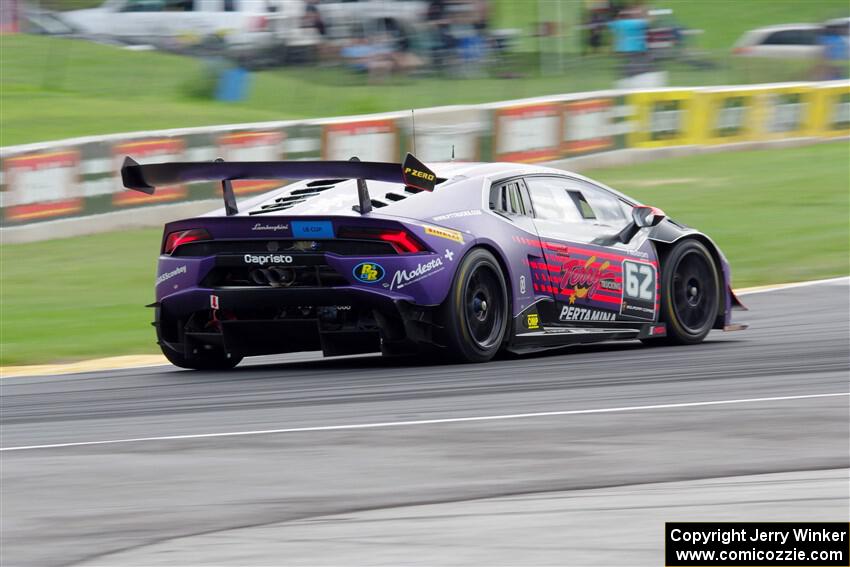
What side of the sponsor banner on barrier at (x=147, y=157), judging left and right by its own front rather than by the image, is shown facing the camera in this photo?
front

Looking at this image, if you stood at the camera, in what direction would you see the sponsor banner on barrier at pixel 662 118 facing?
facing the viewer

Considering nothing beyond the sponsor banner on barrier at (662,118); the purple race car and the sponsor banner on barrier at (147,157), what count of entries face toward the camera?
2

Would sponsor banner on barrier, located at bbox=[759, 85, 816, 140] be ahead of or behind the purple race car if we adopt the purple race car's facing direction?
ahead

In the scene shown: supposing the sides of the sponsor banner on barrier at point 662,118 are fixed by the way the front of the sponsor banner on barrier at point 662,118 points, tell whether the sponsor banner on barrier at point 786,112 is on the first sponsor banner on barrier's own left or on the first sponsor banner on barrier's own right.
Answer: on the first sponsor banner on barrier's own left

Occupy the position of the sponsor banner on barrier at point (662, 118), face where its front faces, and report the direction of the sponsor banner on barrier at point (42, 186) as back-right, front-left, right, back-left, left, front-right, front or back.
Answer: front-right

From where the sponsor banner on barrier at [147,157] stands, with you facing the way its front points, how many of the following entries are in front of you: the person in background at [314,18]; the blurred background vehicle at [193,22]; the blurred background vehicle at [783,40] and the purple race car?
1

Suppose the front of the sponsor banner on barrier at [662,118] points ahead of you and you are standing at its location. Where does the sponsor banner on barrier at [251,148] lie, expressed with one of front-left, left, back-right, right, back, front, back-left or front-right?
front-right

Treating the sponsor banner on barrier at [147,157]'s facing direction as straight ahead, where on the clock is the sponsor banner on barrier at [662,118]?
the sponsor banner on barrier at [662,118] is roughly at 8 o'clock from the sponsor banner on barrier at [147,157].

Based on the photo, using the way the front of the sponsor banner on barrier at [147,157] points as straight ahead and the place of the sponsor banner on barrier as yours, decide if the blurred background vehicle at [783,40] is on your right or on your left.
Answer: on your left

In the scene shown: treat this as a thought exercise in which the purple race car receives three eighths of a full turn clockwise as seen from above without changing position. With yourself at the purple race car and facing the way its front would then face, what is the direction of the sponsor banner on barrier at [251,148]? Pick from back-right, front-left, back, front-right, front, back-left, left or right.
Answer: back

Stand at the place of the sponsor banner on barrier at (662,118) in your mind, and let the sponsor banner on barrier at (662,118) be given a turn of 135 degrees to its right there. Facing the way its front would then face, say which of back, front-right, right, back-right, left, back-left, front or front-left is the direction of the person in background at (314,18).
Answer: front-left

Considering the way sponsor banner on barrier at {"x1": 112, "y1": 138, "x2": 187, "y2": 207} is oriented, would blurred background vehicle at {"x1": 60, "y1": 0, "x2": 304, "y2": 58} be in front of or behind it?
behind

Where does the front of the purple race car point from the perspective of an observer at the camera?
facing away from the viewer and to the right of the viewer

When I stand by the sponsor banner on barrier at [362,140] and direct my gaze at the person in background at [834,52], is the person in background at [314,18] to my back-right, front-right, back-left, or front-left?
front-left

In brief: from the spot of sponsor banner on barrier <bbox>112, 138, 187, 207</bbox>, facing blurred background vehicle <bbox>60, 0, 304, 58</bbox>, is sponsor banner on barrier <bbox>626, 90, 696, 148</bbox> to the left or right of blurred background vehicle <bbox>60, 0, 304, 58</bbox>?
right
